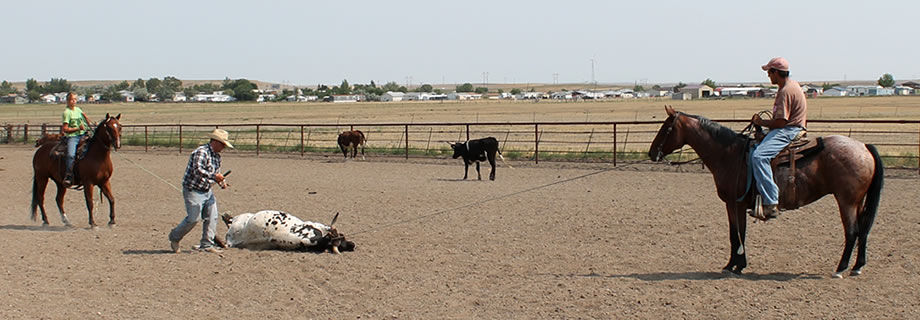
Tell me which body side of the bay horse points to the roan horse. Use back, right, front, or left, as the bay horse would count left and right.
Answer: front

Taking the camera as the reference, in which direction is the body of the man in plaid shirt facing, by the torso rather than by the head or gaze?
to the viewer's right

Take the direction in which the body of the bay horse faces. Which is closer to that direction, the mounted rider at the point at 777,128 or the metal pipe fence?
the mounted rider

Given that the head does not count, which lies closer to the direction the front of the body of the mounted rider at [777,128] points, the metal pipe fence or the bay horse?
the bay horse

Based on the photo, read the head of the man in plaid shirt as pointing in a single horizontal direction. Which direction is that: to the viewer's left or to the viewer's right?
to the viewer's right

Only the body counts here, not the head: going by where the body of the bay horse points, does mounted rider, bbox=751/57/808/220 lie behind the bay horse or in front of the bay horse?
in front

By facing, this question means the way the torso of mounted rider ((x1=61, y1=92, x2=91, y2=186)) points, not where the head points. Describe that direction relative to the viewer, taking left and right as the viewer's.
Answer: facing the viewer and to the right of the viewer

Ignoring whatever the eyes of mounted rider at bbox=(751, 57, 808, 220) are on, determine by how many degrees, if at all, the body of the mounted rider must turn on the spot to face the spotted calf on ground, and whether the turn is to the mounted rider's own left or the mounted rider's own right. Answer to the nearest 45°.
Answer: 0° — they already face it

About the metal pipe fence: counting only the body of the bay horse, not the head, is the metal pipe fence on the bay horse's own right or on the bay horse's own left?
on the bay horse's own left

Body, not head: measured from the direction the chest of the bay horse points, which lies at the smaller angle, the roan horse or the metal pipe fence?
the roan horse

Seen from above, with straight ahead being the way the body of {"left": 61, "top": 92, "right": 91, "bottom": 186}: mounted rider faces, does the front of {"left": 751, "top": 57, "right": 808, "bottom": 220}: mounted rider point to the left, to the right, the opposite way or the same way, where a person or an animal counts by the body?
the opposite way

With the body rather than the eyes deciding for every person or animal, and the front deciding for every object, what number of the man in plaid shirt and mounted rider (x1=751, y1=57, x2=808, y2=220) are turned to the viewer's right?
1

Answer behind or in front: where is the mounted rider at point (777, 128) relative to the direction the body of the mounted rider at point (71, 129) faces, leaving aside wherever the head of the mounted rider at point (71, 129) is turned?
in front

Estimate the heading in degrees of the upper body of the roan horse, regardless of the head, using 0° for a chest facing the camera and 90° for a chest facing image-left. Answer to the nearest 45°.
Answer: approximately 90°

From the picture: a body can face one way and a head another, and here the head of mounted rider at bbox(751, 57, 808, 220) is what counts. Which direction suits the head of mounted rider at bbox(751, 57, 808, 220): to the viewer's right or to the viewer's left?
to the viewer's left

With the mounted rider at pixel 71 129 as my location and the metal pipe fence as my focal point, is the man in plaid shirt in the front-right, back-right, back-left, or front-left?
back-right

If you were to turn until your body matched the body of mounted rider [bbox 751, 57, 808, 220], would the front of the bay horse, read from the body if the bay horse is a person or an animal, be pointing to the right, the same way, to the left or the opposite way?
the opposite way

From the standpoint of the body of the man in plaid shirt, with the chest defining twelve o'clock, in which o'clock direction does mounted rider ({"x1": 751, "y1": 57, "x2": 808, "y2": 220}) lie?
The mounted rider is roughly at 1 o'clock from the man in plaid shirt.

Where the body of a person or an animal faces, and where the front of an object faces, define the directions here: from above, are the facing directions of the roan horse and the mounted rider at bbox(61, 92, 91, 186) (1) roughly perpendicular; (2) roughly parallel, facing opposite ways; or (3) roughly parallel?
roughly parallel, facing opposite ways
